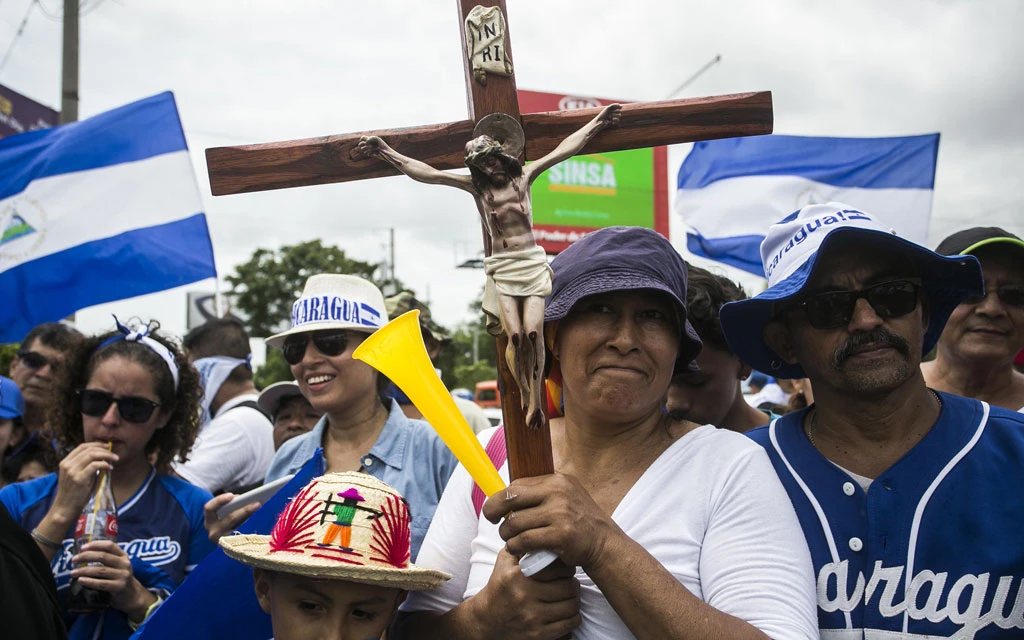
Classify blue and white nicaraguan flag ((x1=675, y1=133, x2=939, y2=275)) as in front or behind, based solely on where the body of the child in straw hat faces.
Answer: behind

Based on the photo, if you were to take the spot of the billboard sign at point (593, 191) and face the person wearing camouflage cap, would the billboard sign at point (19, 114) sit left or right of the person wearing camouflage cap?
right

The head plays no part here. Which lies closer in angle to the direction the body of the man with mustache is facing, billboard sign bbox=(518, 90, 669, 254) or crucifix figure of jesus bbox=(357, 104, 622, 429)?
the crucifix figure of jesus
